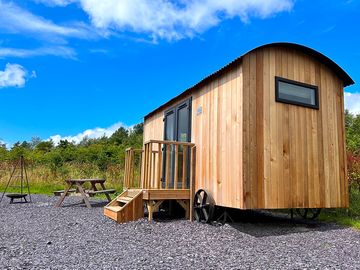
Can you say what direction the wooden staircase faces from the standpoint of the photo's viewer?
facing the viewer and to the left of the viewer

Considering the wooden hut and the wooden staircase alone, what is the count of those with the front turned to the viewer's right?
0

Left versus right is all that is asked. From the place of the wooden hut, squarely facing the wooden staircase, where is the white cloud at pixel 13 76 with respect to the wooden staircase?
right

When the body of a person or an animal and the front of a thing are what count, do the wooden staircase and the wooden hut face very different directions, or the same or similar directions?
same or similar directions

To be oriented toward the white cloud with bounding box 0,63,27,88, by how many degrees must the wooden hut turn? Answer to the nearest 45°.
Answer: approximately 90° to its right
